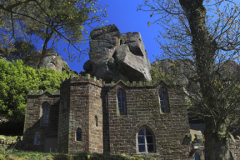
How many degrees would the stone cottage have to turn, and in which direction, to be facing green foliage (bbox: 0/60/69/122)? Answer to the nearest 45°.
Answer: approximately 135° to its right

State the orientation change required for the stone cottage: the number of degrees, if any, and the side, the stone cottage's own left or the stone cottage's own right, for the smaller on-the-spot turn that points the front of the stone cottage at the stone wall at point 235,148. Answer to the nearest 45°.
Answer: approximately 90° to the stone cottage's own left

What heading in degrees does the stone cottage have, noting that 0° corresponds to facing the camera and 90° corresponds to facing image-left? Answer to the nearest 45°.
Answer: approximately 0°

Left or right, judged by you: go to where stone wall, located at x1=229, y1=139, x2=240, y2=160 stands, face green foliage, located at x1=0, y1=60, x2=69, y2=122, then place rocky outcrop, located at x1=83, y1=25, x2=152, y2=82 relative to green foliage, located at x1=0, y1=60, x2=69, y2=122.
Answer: right
